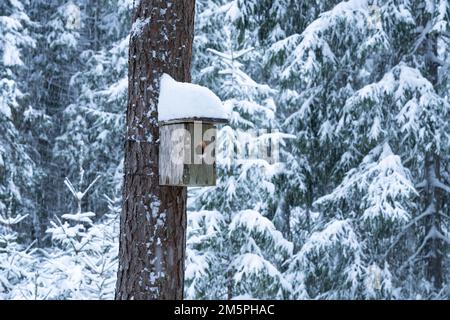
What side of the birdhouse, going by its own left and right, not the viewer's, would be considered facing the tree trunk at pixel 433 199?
left

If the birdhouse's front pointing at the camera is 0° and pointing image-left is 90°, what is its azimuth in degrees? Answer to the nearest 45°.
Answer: approximately 315°
